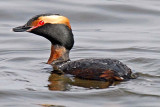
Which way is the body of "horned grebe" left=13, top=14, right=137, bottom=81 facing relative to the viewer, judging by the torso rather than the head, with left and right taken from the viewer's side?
facing to the left of the viewer
